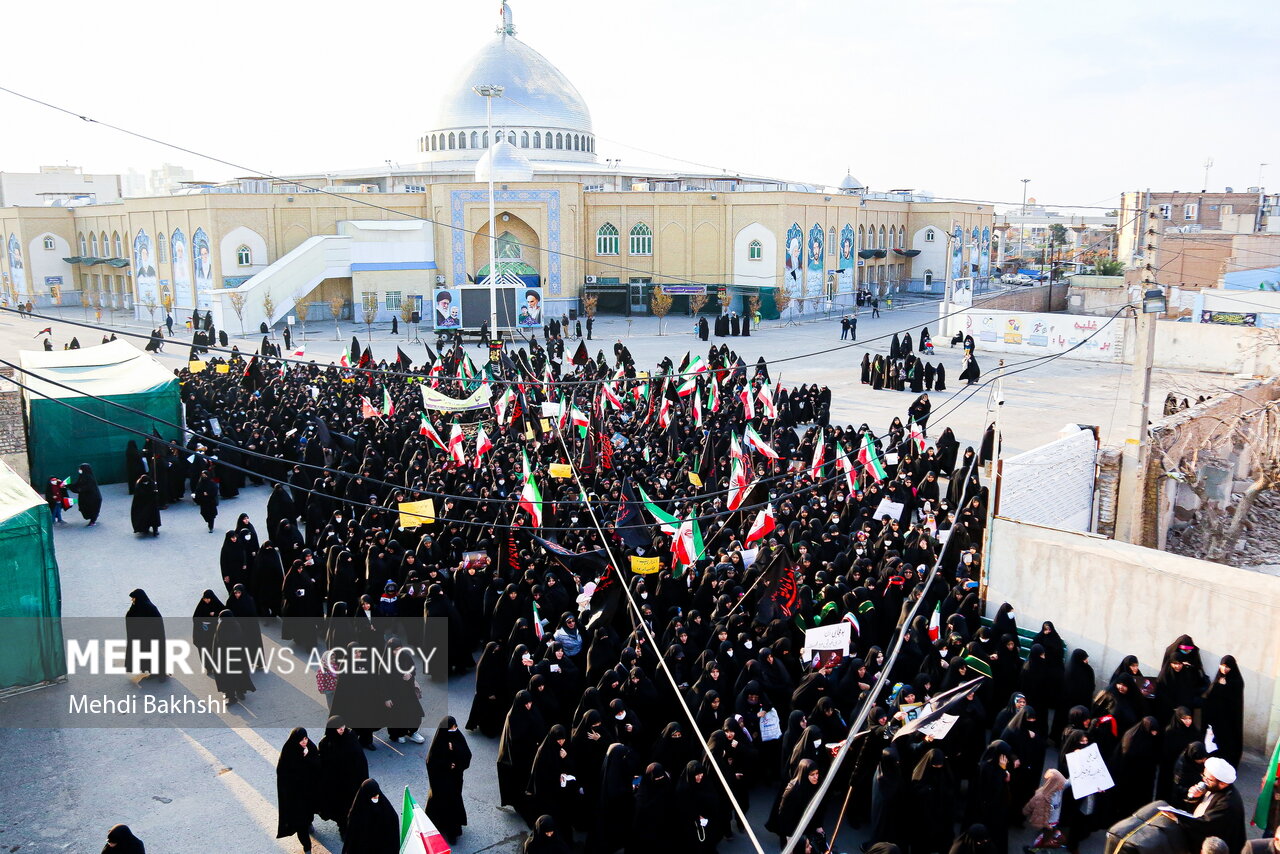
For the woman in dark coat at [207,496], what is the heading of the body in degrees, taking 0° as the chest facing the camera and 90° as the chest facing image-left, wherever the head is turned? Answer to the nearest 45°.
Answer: approximately 0°

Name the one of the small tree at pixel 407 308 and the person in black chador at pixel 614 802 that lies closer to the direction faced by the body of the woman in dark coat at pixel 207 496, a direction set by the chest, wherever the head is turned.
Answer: the person in black chador

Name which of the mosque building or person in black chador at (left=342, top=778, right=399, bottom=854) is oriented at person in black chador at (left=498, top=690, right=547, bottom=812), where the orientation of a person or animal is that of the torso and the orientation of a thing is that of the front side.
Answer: the mosque building

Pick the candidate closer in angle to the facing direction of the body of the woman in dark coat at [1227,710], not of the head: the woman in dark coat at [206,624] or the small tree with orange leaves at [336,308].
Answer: the woman in dark coat

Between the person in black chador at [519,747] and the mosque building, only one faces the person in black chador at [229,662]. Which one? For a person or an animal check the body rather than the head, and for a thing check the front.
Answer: the mosque building

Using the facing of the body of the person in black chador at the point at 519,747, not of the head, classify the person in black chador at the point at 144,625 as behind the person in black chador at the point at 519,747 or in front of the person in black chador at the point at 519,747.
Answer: behind

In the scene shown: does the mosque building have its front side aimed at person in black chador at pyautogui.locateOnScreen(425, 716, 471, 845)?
yes

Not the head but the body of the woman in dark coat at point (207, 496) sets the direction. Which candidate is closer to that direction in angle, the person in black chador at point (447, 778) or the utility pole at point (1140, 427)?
the person in black chador

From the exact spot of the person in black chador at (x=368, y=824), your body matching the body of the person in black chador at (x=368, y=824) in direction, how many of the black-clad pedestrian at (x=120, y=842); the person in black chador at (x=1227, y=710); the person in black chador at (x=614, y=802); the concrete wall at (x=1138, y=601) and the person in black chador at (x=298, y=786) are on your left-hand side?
3

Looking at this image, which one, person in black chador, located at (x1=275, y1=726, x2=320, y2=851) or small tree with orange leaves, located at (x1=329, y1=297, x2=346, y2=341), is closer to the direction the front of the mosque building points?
the person in black chador

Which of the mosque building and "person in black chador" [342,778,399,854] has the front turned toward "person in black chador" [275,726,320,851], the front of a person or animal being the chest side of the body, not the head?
the mosque building
